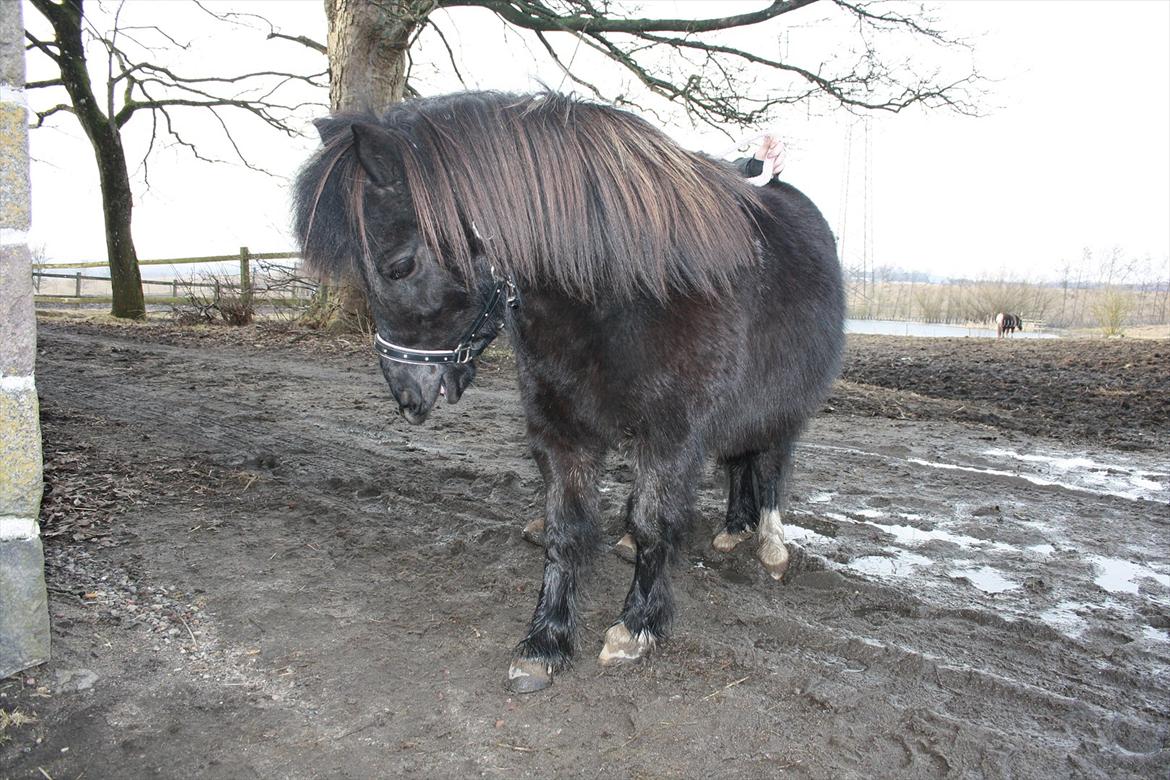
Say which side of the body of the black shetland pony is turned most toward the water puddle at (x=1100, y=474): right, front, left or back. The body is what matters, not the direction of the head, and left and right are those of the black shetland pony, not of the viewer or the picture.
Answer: back

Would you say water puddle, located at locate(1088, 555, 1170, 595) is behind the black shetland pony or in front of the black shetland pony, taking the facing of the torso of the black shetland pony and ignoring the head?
behind

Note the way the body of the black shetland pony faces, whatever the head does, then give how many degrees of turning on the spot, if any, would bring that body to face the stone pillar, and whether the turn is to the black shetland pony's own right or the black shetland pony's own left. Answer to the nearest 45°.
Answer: approximately 45° to the black shetland pony's own right

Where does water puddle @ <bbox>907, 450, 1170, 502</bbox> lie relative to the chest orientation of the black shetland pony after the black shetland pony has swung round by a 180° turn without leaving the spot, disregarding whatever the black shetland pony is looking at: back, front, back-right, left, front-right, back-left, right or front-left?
front

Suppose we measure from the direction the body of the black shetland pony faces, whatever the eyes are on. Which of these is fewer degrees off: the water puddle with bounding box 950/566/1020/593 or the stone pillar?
the stone pillar

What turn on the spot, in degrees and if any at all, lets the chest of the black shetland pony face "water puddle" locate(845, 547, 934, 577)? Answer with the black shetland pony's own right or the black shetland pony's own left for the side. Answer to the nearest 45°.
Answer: approximately 180°

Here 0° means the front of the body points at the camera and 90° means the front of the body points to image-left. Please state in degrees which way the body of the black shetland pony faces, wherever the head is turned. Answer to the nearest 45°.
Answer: approximately 45°

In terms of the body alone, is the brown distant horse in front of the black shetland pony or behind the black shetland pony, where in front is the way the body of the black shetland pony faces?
behind

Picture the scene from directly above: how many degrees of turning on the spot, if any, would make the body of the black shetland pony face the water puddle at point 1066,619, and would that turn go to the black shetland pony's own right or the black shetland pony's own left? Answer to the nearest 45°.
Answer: approximately 135° to the black shetland pony's own left

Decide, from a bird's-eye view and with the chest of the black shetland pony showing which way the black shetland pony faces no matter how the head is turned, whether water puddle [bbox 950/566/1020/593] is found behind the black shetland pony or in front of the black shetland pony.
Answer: behind
